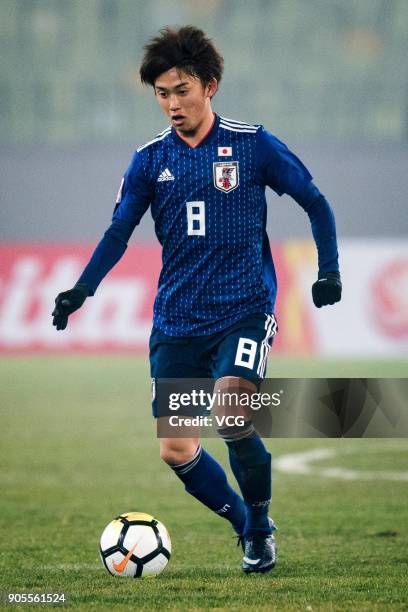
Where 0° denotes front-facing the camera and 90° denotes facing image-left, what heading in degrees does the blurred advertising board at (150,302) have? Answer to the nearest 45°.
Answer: approximately 0°

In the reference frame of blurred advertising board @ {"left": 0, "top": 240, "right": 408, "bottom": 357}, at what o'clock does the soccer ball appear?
The soccer ball is roughly at 12 o'clock from the blurred advertising board.

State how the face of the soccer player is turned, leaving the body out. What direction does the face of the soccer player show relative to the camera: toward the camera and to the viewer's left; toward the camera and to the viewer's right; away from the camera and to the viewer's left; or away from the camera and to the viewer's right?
toward the camera and to the viewer's left

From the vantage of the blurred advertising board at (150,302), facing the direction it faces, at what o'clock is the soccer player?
The soccer player is roughly at 12 o'clock from the blurred advertising board.
